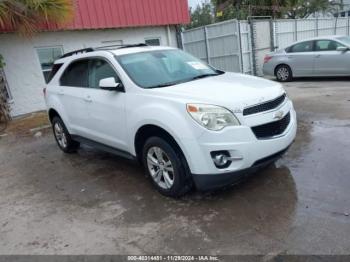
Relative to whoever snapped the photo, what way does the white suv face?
facing the viewer and to the right of the viewer

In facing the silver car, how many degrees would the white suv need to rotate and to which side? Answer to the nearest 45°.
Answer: approximately 90° to its left

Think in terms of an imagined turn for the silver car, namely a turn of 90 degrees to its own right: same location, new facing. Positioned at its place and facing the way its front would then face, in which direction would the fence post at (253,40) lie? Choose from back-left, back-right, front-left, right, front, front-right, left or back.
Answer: back-right

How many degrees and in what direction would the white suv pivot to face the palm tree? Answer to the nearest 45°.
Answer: approximately 180°

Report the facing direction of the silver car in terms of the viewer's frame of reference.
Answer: facing to the right of the viewer

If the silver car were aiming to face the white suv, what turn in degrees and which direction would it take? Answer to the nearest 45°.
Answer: approximately 90° to its right

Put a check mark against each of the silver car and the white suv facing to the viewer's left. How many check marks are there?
0

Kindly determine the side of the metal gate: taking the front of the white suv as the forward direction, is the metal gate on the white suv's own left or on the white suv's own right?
on the white suv's own left

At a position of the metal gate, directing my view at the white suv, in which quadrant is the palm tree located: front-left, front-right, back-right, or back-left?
front-right

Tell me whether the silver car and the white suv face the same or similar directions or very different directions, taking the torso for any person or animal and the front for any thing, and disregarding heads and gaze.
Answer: same or similar directions
